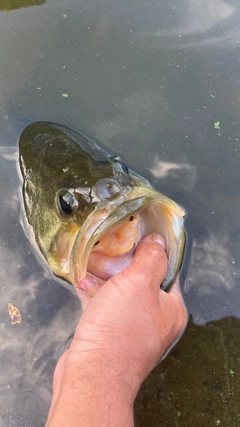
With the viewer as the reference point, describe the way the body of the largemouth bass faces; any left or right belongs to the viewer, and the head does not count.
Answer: facing the viewer and to the right of the viewer
